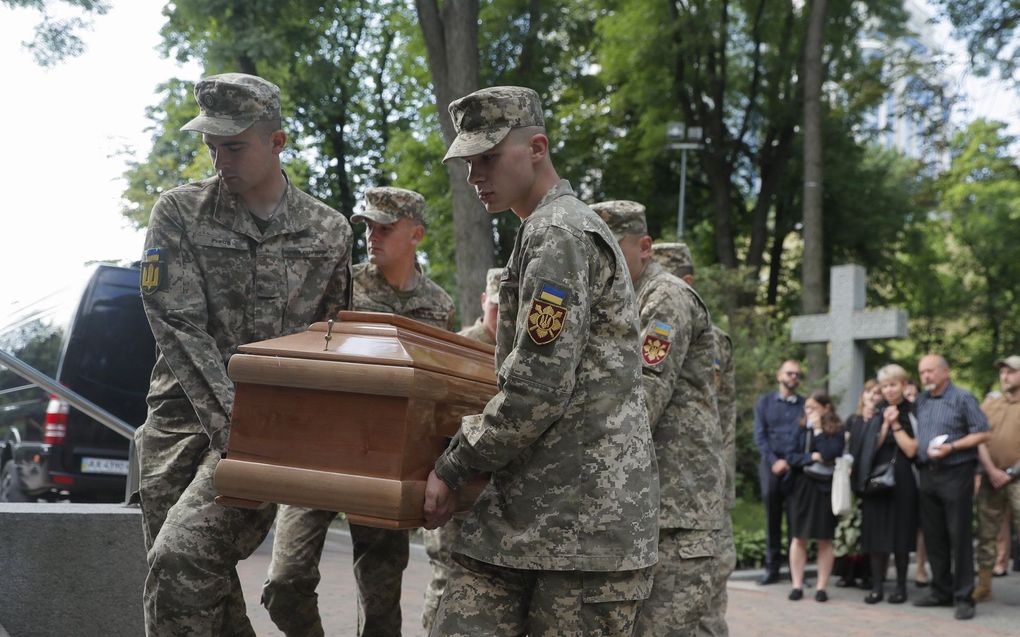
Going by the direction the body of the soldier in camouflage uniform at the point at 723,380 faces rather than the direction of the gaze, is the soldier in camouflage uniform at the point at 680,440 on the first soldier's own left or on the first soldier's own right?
on the first soldier's own left

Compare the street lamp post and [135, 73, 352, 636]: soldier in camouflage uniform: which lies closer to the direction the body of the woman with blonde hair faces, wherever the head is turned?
the soldier in camouflage uniform

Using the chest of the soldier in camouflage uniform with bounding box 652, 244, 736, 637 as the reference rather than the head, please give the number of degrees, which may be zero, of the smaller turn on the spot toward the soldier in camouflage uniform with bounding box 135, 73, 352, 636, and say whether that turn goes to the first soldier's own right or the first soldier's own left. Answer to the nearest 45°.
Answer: approximately 45° to the first soldier's own left

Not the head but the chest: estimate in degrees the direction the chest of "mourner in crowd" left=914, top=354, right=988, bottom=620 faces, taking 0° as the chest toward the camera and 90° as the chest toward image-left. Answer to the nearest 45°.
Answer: approximately 45°

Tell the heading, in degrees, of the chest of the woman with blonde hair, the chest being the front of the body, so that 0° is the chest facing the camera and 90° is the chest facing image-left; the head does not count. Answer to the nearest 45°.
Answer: approximately 45°

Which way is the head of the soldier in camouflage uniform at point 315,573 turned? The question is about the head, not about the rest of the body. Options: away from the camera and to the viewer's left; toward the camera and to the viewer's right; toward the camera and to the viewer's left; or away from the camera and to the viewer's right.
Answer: toward the camera and to the viewer's left

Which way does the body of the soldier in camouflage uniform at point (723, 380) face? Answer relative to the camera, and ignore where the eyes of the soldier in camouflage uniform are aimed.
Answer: to the viewer's left

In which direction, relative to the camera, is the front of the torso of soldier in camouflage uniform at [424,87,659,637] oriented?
to the viewer's left

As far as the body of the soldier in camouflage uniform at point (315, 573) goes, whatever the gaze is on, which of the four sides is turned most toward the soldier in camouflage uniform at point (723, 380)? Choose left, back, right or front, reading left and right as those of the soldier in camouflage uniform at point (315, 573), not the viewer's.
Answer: back

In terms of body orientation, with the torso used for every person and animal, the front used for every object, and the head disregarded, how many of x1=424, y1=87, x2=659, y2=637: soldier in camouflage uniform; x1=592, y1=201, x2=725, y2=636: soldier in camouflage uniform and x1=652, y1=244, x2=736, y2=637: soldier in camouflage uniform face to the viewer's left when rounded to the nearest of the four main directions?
3

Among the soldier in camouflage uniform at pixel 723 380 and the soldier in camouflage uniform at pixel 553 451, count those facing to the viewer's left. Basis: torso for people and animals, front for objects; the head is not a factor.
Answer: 2

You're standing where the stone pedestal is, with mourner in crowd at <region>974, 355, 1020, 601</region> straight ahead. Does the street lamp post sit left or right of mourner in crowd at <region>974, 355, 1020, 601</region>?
left

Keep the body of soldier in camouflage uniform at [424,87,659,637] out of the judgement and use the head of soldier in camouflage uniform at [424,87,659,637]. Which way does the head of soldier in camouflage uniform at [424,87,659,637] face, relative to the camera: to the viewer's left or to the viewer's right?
to the viewer's left
